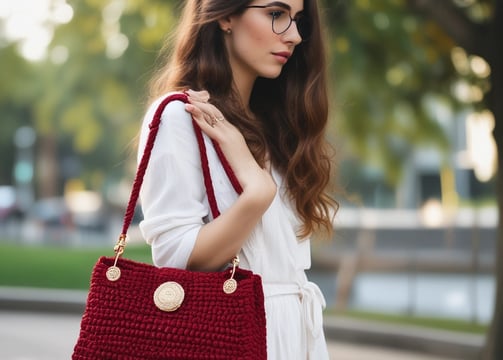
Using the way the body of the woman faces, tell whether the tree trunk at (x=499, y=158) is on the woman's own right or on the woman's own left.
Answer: on the woman's own left

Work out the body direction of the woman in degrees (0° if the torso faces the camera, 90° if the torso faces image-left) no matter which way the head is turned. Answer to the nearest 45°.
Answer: approximately 315°

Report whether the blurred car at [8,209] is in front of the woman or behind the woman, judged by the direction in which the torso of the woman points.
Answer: behind
